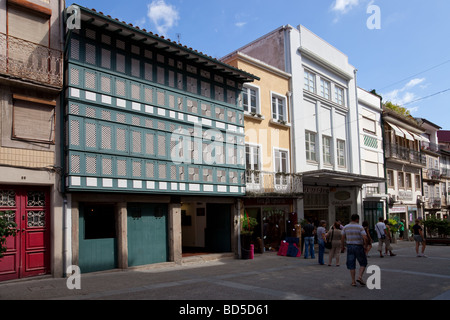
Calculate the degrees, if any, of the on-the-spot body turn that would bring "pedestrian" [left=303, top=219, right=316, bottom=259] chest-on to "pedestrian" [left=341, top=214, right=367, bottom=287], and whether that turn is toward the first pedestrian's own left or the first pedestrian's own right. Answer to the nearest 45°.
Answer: approximately 180°

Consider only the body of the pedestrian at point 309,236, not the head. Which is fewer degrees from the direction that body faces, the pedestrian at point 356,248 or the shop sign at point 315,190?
the shop sign

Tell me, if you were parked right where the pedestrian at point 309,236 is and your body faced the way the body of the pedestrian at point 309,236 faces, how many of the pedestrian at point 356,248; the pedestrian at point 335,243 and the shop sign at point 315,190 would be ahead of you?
1

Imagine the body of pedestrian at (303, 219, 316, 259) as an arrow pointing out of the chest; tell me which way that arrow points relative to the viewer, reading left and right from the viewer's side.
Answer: facing away from the viewer

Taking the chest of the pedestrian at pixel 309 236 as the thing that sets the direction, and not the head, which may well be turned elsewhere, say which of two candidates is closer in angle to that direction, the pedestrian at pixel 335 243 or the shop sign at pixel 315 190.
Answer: the shop sign

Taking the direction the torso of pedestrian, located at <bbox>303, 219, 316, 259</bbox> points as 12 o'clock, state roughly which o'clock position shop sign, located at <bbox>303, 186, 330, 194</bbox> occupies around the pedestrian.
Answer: The shop sign is roughly at 12 o'clock from the pedestrian.

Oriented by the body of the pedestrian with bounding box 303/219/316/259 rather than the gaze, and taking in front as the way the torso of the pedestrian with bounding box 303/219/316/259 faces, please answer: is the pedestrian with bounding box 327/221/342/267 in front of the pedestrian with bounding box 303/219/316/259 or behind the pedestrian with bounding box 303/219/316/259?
behind
